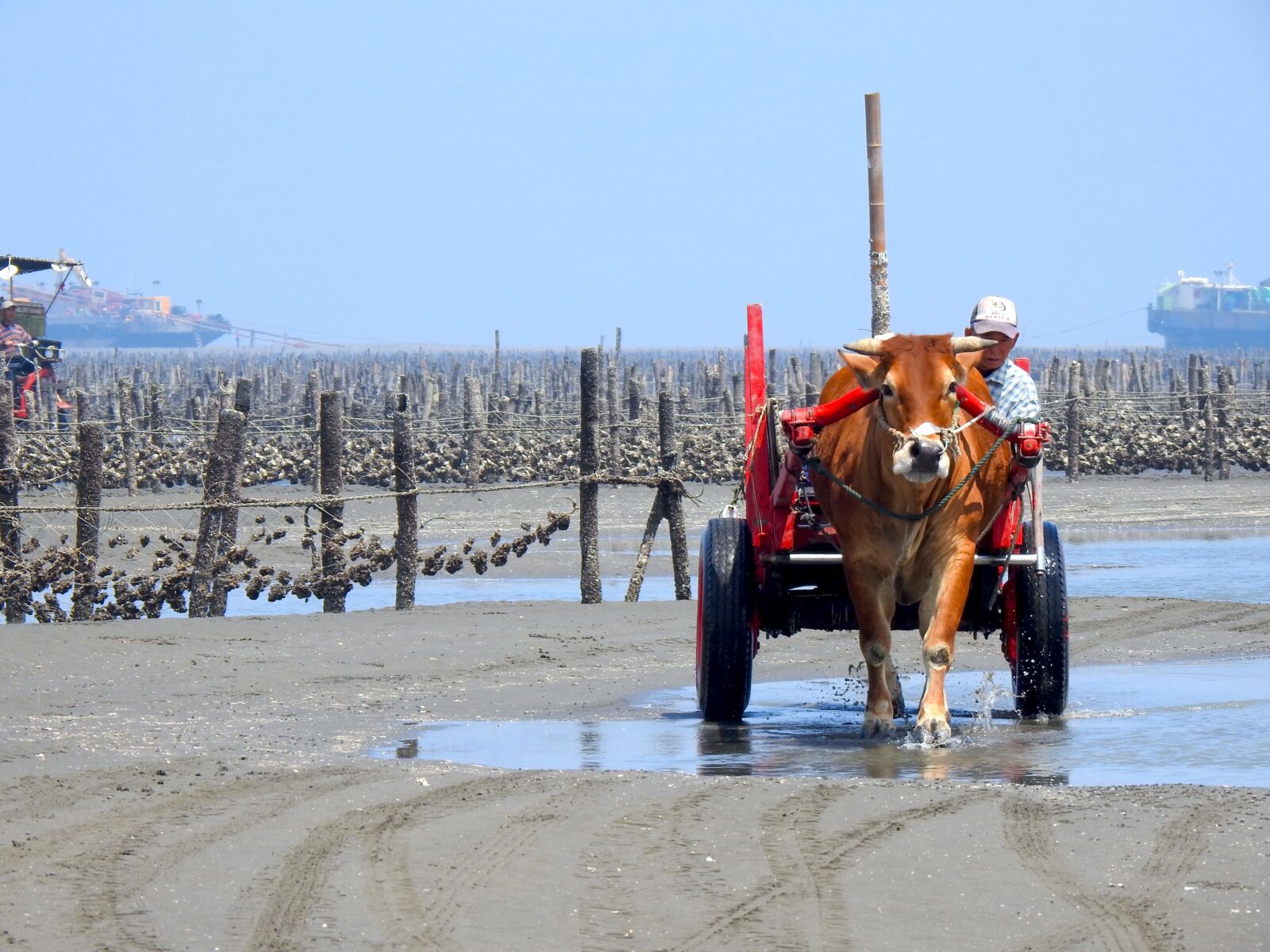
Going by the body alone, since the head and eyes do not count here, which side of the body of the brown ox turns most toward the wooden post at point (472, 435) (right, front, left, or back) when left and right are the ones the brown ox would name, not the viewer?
back

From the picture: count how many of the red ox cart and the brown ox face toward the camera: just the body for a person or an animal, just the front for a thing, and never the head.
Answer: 2

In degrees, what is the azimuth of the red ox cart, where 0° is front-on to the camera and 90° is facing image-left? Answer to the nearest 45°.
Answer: approximately 0°

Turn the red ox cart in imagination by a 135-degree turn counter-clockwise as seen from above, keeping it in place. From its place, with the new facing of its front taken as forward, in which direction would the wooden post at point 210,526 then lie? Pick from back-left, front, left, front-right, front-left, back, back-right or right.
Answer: left

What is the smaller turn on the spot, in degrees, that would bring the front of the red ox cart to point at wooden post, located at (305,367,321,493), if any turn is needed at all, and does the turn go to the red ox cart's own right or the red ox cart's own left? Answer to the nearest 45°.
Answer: approximately 180°

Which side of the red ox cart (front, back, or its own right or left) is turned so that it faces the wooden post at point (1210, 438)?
back

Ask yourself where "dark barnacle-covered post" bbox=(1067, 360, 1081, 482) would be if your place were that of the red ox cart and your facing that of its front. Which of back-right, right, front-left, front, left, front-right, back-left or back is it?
back

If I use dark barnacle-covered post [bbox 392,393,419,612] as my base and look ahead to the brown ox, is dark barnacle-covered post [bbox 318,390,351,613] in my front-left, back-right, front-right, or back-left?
back-right

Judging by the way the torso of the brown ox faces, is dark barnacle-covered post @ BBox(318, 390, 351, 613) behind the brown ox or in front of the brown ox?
behind

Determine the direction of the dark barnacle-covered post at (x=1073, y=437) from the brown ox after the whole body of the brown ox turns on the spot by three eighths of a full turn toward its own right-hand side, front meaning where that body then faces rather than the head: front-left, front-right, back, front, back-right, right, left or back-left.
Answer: front-right
